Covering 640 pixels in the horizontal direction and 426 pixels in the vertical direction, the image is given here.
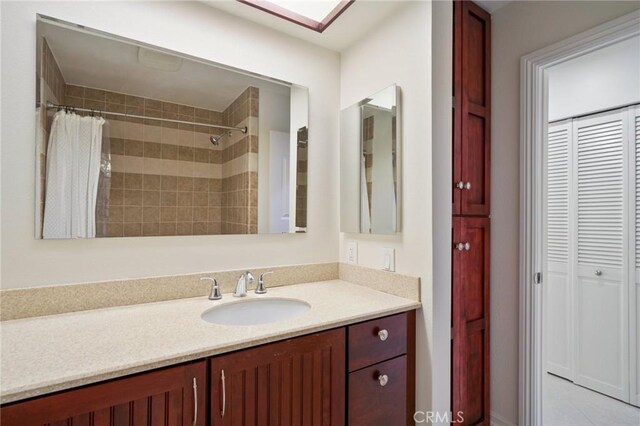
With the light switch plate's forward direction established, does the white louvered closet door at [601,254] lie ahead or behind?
behind

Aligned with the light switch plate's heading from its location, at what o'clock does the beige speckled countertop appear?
The beige speckled countertop is roughly at 12 o'clock from the light switch plate.

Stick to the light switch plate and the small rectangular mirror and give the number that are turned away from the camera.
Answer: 0

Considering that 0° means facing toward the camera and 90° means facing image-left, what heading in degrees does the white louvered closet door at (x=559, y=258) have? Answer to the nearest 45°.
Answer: approximately 45°

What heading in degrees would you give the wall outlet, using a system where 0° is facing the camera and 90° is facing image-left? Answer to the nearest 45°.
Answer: approximately 45°

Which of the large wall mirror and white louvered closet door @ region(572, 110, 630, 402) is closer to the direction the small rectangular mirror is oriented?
the large wall mirror

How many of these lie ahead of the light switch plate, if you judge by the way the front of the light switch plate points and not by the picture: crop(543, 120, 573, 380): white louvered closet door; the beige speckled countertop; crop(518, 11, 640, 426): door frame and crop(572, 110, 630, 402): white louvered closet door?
1

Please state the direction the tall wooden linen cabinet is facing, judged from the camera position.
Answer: facing the viewer and to the right of the viewer

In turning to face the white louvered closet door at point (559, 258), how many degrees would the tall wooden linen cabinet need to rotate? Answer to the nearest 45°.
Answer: approximately 90° to its left

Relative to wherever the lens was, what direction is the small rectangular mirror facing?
facing the viewer and to the left of the viewer
